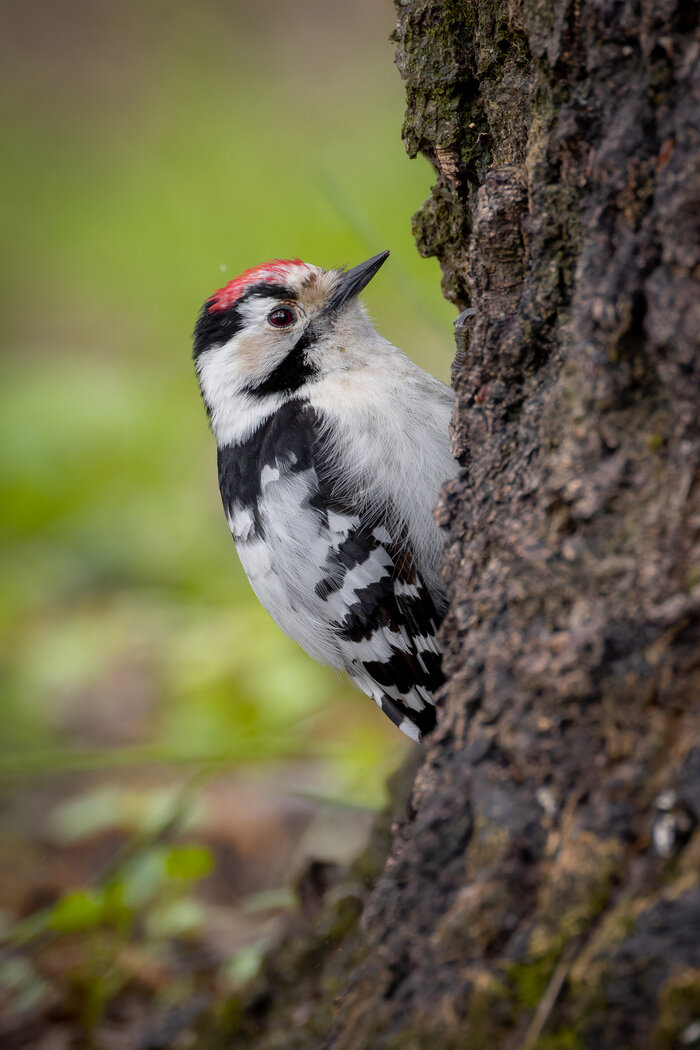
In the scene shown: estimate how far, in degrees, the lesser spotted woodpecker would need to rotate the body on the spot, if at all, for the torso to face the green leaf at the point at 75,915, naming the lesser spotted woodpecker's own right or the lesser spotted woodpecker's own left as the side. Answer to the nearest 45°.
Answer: approximately 180°

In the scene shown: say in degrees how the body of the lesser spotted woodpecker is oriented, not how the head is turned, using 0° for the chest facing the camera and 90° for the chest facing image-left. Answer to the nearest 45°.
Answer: approximately 270°
